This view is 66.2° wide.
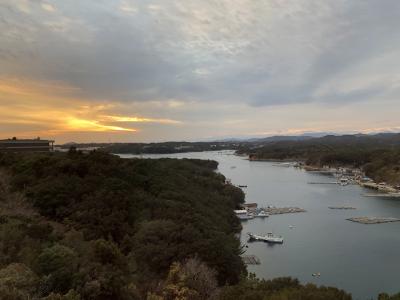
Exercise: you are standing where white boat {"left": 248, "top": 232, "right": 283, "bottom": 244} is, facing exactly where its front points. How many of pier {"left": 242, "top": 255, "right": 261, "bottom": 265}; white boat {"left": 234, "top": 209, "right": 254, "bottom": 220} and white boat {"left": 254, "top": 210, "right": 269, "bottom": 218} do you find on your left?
1

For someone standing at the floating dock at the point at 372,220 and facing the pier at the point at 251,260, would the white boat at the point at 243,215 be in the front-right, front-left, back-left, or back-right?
front-right

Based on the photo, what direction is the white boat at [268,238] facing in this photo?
to the viewer's left

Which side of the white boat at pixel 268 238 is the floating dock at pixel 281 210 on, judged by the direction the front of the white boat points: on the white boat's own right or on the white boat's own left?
on the white boat's own right

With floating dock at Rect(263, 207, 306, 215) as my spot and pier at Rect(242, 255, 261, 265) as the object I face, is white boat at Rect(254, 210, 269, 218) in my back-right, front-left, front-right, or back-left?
front-right

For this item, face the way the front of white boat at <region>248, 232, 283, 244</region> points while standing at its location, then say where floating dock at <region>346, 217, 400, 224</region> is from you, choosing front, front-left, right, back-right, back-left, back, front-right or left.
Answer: back-right

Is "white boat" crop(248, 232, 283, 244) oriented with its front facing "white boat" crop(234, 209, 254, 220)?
no

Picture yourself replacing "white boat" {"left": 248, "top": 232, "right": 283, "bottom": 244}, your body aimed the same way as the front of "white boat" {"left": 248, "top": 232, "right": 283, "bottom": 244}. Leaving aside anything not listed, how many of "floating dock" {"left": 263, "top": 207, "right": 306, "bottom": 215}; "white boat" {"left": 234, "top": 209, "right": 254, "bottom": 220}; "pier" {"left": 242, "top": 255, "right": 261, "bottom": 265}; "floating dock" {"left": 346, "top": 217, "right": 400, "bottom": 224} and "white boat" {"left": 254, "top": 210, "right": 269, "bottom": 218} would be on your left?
1

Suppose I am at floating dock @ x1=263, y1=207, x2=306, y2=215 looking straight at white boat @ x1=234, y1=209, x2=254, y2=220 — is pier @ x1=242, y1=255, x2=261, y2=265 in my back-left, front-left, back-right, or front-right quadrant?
front-left

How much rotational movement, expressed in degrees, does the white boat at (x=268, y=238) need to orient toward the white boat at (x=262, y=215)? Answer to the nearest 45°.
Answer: approximately 90° to its right

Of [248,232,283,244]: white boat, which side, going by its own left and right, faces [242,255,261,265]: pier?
left
